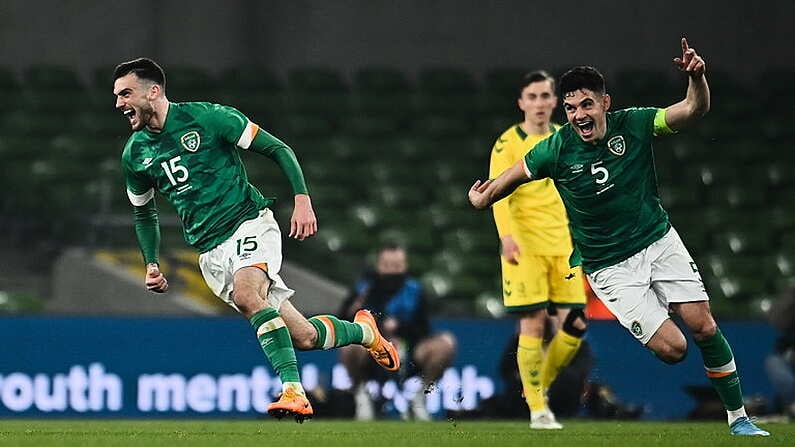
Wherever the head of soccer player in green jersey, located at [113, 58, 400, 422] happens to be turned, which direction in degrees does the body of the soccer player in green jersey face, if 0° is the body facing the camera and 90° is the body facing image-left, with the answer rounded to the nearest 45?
approximately 45°

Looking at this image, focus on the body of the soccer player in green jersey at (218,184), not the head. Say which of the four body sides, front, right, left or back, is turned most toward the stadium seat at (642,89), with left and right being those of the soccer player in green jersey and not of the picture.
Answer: back

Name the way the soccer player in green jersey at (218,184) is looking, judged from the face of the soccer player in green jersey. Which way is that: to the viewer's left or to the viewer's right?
to the viewer's left

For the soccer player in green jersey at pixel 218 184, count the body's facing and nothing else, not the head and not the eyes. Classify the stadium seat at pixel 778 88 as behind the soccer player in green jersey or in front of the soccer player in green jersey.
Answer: behind

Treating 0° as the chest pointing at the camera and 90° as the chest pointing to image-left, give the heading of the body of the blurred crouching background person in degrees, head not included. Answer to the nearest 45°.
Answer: approximately 0°

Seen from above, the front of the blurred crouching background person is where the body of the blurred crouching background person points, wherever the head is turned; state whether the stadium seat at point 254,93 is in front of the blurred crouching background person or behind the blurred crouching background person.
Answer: behind

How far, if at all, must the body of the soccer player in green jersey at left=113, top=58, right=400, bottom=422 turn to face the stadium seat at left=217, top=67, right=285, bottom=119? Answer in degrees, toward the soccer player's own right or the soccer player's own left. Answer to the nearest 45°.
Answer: approximately 135° to the soccer player's own right

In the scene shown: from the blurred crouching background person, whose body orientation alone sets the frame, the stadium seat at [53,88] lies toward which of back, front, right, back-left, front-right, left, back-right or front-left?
back-right

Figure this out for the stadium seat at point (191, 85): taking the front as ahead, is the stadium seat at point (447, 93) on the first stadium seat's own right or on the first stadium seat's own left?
on the first stadium seat's own left

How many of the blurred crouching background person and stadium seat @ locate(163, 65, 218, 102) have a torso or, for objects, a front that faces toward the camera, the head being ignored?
2
